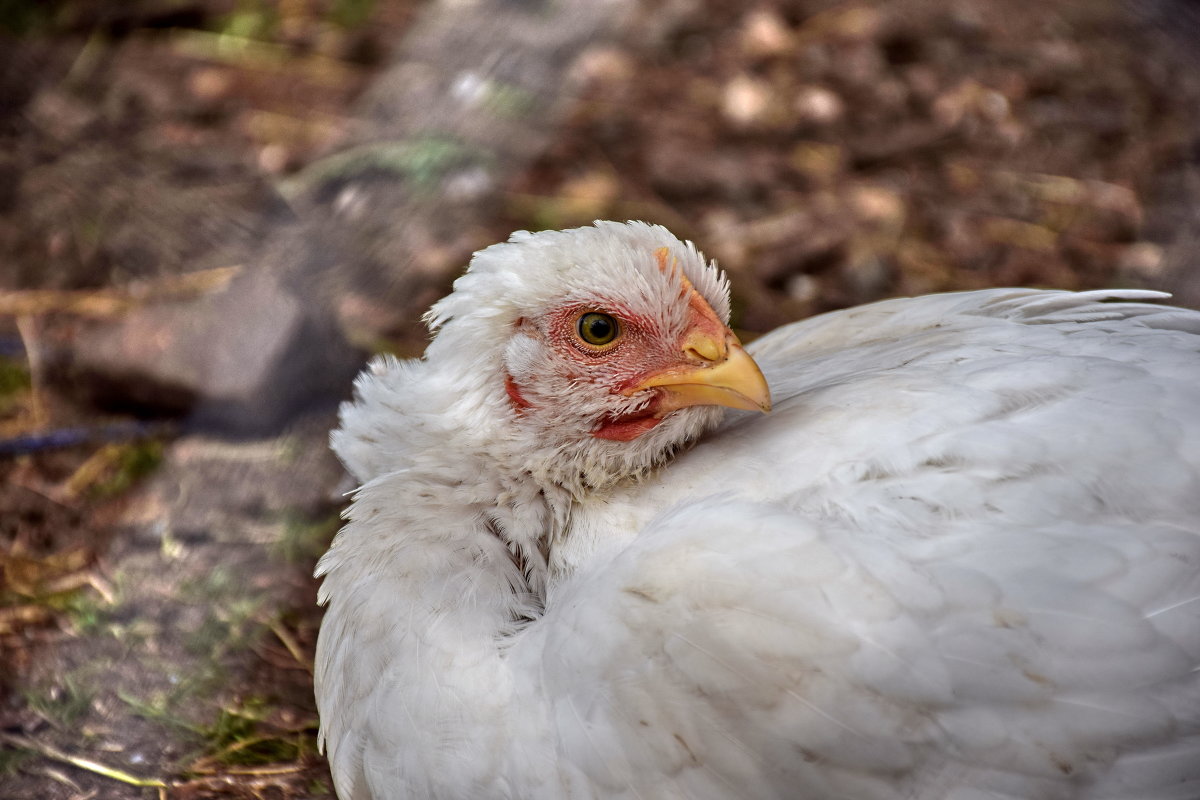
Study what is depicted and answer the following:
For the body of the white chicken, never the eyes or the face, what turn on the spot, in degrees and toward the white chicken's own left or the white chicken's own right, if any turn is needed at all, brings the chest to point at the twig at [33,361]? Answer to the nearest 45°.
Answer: approximately 45° to the white chicken's own right

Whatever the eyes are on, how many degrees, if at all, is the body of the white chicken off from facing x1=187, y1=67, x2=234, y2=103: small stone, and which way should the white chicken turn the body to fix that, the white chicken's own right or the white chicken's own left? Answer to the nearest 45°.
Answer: approximately 45° to the white chicken's own right

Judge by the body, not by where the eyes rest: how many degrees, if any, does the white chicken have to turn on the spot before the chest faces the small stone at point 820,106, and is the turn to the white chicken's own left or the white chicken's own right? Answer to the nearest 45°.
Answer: approximately 90° to the white chicken's own right

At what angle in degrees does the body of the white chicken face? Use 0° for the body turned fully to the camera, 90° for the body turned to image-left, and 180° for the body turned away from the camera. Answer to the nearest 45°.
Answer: approximately 90°
